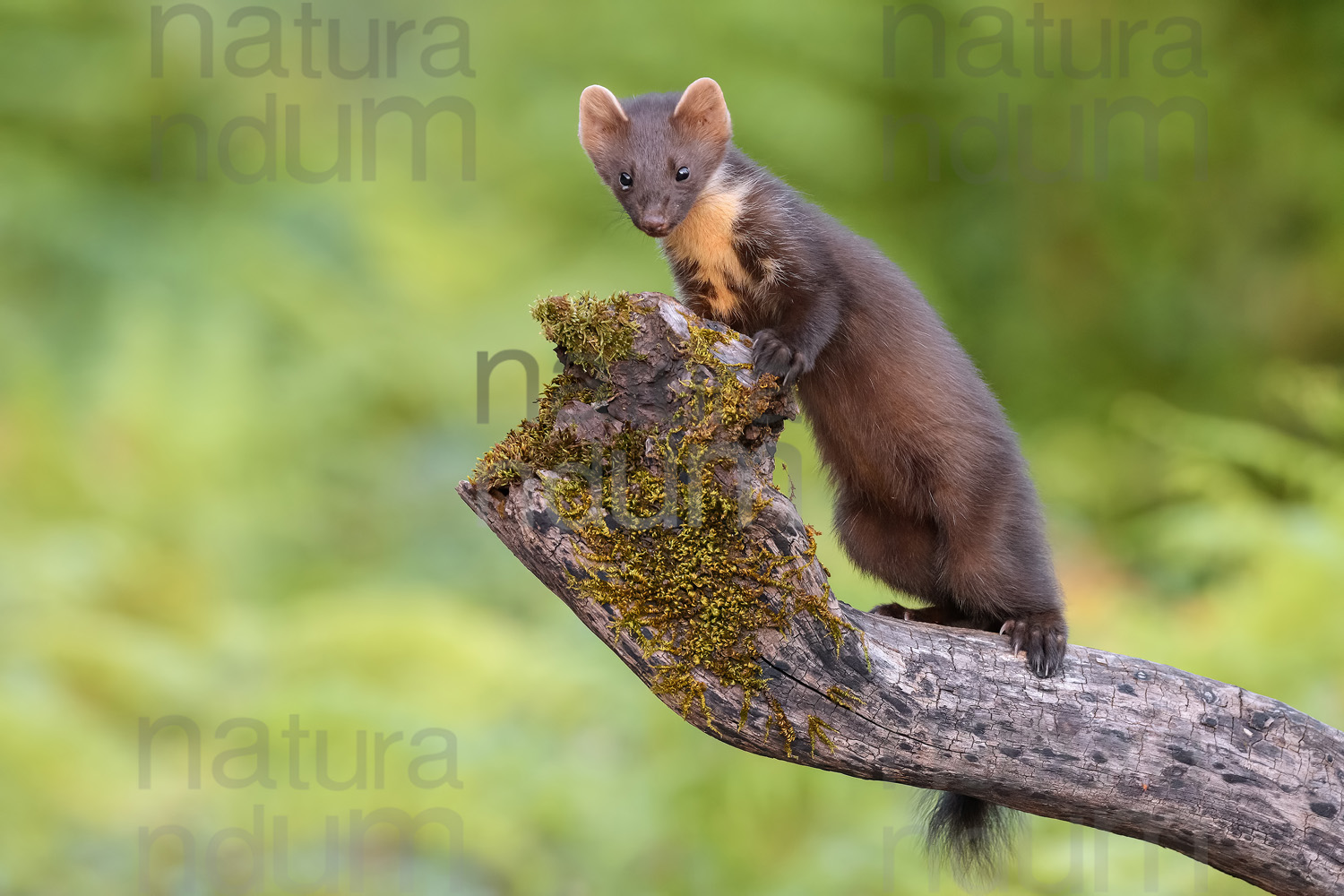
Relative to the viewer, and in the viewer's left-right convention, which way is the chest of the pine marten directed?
facing the viewer and to the left of the viewer
